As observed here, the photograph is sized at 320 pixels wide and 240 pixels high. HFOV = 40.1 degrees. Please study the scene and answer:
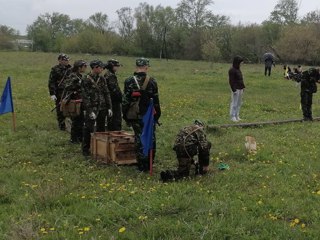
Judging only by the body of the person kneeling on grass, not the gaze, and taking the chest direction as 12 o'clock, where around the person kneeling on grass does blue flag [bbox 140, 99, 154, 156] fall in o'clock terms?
The blue flag is roughly at 8 o'clock from the person kneeling on grass.

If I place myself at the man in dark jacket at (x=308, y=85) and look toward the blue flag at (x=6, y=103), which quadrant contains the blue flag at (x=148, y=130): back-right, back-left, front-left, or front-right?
front-left

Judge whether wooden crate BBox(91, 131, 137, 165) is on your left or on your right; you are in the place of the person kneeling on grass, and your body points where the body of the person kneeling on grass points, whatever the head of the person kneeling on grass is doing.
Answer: on your left

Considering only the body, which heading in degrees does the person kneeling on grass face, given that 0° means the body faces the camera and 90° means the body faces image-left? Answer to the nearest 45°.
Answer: approximately 225°

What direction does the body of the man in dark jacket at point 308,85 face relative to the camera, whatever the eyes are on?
to the viewer's left

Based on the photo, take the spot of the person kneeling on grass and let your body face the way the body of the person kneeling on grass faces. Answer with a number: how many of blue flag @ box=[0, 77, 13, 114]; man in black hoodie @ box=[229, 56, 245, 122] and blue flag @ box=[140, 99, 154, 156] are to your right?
0

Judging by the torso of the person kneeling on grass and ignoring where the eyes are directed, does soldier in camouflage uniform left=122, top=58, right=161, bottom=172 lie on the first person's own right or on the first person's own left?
on the first person's own left

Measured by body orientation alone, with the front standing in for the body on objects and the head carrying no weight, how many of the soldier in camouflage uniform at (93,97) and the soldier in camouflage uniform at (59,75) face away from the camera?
0

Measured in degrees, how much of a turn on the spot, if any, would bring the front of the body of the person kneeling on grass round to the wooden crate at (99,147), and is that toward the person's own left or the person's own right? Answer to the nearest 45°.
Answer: approximately 90° to the person's own left

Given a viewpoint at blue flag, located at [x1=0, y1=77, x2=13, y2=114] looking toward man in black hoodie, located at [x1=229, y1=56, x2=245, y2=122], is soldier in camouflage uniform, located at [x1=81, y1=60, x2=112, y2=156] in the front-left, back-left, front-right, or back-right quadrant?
front-right

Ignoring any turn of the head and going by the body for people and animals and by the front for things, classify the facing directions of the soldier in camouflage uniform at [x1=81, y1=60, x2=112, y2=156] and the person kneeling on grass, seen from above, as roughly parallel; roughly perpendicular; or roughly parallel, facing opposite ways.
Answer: roughly perpendicular
